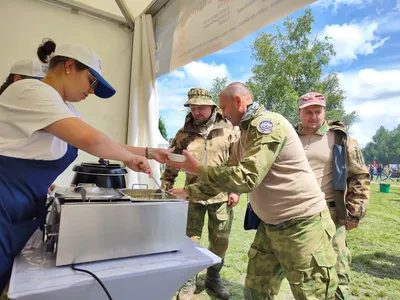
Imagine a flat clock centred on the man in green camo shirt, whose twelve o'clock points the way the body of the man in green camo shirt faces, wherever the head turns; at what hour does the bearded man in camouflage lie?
The bearded man in camouflage is roughly at 2 o'clock from the man in green camo shirt.

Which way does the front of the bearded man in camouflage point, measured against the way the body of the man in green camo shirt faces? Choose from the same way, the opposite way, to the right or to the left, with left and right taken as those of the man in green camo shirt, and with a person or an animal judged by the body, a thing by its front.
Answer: to the left

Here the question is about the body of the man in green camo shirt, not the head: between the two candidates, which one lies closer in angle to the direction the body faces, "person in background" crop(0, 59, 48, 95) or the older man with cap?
the person in background

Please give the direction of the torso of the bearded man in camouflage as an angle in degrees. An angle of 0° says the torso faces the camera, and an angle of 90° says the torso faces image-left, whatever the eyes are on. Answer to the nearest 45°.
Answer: approximately 0°

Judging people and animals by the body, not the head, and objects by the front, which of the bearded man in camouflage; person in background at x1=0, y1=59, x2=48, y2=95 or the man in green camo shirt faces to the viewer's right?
the person in background

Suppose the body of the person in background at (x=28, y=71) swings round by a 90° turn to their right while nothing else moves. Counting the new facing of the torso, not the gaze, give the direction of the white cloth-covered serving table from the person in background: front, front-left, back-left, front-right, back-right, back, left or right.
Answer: front

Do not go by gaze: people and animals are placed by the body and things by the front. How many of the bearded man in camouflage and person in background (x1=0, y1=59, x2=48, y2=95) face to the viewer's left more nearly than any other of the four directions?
0

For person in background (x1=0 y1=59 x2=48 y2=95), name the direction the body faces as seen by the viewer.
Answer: to the viewer's right

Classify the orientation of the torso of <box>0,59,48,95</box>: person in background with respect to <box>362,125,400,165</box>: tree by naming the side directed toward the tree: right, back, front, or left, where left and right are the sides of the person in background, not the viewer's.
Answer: front

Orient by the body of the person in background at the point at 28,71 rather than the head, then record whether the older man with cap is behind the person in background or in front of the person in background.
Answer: in front

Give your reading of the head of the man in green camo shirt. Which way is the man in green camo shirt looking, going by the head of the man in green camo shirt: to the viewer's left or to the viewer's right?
to the viewer's left

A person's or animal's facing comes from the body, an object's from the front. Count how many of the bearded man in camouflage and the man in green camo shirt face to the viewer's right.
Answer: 0

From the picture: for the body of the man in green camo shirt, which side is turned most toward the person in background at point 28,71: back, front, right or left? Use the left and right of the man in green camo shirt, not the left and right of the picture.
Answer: front

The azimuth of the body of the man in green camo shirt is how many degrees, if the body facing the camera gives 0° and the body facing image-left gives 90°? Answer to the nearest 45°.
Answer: approximately 90°

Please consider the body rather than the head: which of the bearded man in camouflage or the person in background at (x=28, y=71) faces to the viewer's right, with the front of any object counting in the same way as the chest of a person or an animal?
the person in background
